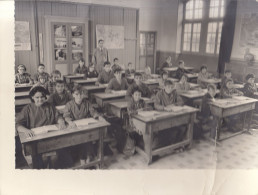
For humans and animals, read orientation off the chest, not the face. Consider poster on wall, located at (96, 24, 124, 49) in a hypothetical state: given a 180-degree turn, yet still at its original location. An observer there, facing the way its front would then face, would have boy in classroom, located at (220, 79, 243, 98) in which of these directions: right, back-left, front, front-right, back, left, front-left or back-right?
right

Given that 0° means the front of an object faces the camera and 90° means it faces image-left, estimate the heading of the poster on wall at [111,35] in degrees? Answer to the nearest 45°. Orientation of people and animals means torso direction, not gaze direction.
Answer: approximately 0°

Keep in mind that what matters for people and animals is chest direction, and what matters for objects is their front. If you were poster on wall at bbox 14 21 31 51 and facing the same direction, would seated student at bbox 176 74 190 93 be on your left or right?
on your left

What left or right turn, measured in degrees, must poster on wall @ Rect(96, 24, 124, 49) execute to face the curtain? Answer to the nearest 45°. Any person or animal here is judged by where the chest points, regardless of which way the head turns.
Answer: approximately 90° to its left

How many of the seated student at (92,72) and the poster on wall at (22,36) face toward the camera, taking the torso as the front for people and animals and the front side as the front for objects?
2

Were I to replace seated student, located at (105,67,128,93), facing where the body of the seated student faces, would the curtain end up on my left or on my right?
on my left

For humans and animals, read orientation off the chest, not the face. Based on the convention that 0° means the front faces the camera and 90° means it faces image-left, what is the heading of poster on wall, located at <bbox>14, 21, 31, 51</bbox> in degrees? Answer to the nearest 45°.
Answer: approximately 0°

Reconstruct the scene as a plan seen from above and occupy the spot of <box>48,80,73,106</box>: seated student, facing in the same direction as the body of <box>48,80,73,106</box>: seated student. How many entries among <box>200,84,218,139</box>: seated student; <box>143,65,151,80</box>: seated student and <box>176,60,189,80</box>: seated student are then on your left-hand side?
3
